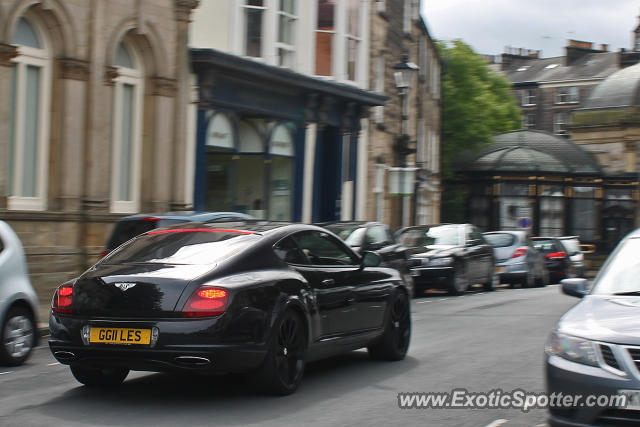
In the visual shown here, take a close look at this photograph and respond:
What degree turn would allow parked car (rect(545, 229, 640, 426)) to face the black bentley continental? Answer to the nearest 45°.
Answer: approximately 45° to its right

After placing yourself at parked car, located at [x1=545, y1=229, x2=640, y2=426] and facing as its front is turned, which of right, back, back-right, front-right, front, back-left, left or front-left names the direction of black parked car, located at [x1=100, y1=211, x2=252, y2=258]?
right

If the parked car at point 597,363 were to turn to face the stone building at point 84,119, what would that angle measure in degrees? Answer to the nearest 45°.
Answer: approximately 90° to its right

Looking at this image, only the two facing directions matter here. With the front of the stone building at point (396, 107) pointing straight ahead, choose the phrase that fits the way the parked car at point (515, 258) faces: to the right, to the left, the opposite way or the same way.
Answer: to the left

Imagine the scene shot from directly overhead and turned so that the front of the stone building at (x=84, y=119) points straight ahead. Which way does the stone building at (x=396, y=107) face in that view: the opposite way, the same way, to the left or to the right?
the same way

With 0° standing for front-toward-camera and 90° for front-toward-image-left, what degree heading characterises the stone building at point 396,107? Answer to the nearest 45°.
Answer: approximately 315°

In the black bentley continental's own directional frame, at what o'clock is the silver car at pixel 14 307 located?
The silver car is roughly at 9 o'clock from the black bentley continental.

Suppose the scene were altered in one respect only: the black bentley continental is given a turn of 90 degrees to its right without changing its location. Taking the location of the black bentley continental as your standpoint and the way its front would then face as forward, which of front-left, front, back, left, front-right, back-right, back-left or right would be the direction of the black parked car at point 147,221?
back-left

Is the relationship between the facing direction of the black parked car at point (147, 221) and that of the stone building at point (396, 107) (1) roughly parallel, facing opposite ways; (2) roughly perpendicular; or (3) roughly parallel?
roughly perpendicular

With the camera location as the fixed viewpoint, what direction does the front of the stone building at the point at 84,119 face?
facing the viewer and to the right of the viewer

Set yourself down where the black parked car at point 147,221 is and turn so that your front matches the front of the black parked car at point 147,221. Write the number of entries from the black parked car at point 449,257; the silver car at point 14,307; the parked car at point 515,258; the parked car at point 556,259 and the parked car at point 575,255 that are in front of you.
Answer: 4

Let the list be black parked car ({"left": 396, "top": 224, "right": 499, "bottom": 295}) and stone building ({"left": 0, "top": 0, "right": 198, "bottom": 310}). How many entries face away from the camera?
0

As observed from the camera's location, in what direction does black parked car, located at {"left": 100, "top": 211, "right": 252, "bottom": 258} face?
facing away from the viewer and to the right of the viewer

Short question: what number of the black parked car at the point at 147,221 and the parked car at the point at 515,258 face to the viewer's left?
0

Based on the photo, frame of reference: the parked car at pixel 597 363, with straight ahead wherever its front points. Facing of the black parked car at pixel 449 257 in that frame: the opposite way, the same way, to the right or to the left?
the same way
